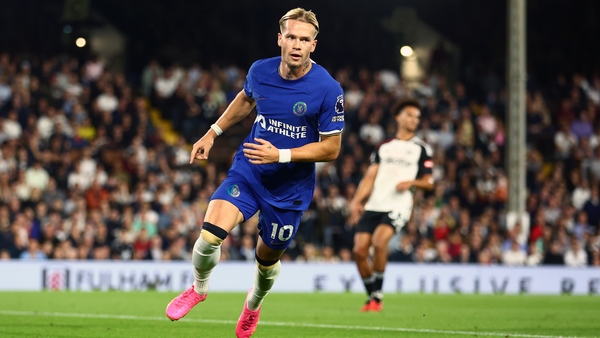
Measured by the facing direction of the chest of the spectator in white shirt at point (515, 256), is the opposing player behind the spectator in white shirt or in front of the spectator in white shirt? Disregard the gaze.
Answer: in front

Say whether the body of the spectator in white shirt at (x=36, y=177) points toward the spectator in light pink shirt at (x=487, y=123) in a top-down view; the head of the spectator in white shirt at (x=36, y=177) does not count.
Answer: no

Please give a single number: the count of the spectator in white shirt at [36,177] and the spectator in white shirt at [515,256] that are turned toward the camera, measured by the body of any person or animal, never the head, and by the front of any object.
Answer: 2

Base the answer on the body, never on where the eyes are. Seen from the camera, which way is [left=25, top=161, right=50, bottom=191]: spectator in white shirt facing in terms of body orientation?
toward the camera

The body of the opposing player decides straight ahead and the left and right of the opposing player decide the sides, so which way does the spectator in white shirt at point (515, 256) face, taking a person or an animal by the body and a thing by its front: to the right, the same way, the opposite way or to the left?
the same way

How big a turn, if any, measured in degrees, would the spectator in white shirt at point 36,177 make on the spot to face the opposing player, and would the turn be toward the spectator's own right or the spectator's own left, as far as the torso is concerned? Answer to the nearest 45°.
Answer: approximately 45° to the spectator's own left

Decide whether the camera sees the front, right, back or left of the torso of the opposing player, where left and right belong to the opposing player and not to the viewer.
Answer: front

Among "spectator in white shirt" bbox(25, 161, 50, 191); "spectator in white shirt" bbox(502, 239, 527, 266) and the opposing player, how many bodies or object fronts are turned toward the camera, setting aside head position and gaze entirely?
3

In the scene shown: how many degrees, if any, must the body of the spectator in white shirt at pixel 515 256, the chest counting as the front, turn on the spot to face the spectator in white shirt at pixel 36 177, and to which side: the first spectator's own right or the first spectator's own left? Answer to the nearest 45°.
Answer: approximately 90° to the first spectator's own right

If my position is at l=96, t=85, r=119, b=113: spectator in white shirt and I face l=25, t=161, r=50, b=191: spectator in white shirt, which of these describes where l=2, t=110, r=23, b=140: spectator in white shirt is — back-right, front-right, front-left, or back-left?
front-right

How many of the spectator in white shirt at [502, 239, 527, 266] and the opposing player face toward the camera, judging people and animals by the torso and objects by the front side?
2
